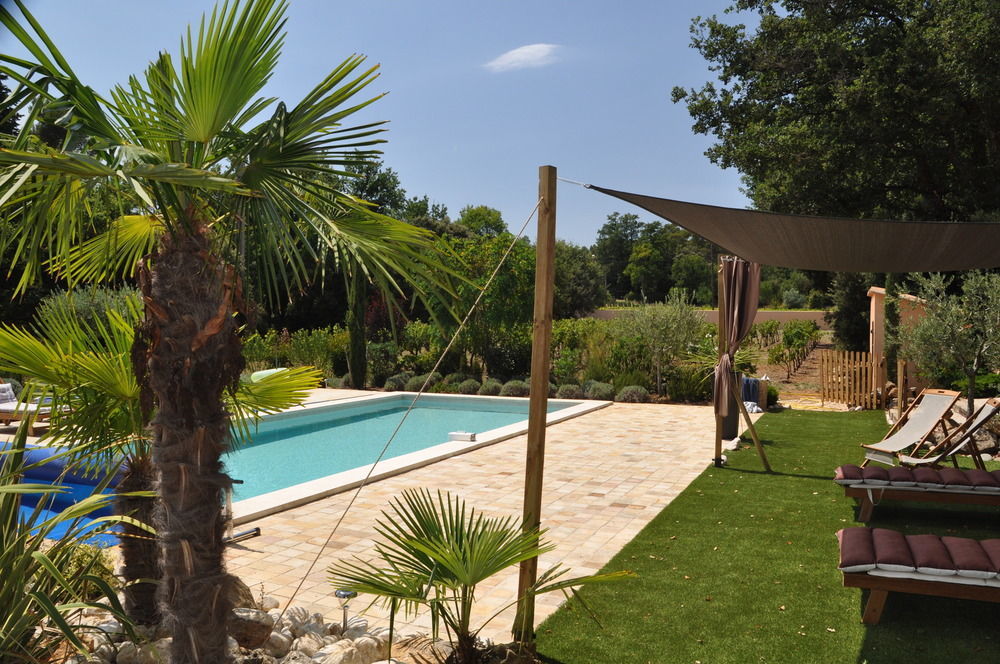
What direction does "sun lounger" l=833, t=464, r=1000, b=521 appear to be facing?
to the viewer's left

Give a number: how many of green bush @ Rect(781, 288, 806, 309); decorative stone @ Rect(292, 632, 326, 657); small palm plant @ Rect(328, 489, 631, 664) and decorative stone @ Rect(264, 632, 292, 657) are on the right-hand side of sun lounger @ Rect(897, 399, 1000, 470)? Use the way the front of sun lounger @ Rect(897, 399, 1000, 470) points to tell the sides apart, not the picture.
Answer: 1

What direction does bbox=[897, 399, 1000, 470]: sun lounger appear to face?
to the viewer's left

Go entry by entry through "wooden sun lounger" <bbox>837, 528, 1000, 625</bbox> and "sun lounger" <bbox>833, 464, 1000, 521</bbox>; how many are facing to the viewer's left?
2

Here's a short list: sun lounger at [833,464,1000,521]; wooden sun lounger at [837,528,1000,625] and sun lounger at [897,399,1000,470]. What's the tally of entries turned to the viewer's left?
3

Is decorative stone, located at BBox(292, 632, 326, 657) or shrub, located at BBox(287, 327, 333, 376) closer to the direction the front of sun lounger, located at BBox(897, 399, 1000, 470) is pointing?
the shrub

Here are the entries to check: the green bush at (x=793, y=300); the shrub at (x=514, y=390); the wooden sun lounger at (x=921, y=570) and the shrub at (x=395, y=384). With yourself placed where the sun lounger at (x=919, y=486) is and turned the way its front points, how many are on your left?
1

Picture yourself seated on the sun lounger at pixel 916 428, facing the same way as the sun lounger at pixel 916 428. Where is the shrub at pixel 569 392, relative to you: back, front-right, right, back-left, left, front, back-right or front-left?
right

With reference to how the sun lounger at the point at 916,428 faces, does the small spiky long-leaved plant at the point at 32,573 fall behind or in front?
in front

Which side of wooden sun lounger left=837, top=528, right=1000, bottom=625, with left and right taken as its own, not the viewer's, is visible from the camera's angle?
left

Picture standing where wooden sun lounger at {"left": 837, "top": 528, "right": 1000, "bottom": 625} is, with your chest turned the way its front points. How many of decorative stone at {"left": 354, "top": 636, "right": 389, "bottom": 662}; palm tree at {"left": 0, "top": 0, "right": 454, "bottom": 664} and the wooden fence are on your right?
1

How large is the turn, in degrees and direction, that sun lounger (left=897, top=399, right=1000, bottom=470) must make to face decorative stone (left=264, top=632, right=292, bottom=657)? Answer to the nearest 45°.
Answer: approximately 45° to its left

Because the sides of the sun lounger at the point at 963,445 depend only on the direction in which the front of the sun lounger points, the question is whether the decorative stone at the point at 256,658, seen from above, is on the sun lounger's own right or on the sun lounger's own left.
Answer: on the sun lounger's own left

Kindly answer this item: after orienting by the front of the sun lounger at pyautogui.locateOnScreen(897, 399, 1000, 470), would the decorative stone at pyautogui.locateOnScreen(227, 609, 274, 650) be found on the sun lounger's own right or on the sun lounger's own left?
on the sun lounger's own left
